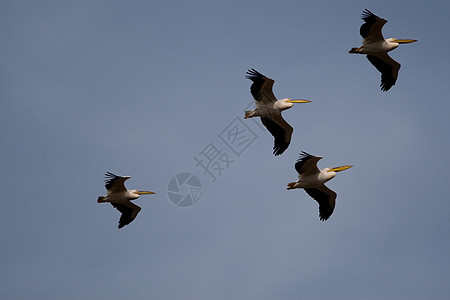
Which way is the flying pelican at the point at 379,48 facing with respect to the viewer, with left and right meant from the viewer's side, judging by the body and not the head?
facing to the right of the viewer

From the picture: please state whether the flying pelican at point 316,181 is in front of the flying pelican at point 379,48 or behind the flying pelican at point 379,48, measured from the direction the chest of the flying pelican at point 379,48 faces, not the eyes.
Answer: behind

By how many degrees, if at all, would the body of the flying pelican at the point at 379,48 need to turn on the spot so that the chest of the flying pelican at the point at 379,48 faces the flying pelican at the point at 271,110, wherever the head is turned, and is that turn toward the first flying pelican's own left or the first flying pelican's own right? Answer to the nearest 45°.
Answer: approximately 135° to the first flying pelican's own right

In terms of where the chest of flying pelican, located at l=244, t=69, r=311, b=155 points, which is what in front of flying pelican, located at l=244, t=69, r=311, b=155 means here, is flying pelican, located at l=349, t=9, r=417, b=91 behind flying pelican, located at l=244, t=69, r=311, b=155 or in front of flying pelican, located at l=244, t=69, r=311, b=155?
in front

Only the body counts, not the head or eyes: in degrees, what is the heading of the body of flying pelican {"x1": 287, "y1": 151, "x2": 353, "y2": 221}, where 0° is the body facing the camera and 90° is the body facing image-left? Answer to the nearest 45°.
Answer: approximately 270°

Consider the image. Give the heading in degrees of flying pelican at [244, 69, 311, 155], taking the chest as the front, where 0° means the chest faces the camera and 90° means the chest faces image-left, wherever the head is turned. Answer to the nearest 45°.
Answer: approximately 270°

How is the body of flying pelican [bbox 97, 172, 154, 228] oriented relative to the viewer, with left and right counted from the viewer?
facing to the right of the viewer

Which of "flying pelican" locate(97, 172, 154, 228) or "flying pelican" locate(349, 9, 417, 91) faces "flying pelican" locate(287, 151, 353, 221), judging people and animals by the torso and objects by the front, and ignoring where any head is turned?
"flying pelican" locate(97, 172, 154, 228)

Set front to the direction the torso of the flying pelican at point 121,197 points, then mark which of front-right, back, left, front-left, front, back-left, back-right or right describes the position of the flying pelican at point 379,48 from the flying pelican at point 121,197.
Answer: front
